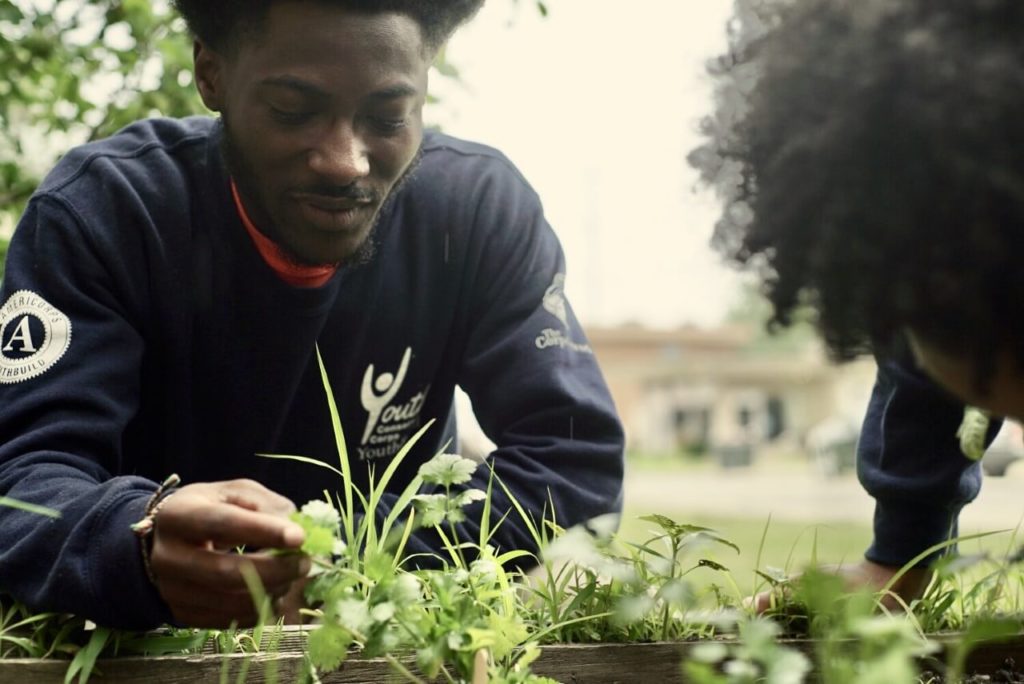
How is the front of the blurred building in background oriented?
toward the camera

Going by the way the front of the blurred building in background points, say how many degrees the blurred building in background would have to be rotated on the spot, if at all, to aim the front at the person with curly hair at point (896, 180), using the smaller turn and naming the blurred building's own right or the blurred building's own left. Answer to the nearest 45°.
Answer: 0° — it already faces them

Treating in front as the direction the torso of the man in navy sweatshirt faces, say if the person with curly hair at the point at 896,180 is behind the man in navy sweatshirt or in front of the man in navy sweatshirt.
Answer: in front

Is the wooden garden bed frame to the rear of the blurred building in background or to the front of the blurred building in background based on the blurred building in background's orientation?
to the front

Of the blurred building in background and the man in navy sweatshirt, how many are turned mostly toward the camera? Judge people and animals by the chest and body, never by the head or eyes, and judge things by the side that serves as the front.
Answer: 2

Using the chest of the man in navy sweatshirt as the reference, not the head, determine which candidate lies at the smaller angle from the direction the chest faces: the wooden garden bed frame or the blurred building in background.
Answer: the wooden garden bed frame

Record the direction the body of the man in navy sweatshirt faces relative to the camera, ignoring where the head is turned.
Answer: toward the camera

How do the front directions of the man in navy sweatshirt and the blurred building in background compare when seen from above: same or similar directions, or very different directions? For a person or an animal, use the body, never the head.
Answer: same or similar directions

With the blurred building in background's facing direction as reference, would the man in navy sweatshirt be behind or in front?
in front

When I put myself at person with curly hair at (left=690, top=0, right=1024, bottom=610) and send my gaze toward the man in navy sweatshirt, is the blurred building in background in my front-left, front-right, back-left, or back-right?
front-right

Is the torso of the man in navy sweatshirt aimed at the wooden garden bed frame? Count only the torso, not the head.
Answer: yes

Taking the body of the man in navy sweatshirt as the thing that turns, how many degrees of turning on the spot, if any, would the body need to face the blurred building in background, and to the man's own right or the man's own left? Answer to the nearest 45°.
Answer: approximately 180°
